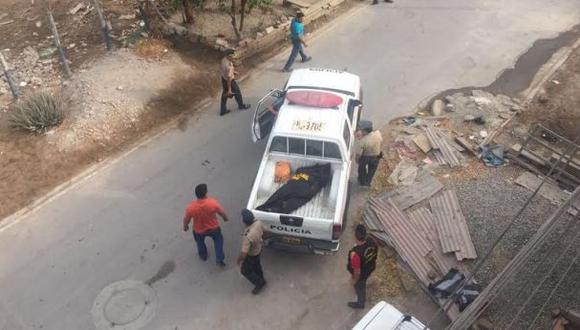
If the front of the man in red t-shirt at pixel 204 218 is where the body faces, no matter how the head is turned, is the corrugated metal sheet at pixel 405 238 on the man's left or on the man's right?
on the man's right

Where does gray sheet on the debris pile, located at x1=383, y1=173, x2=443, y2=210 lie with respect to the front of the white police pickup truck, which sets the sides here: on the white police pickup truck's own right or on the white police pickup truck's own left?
on the white police pickup truck's own right

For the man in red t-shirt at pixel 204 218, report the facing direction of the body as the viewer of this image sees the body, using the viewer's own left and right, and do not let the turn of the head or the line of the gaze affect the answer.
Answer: facing away from the viewer

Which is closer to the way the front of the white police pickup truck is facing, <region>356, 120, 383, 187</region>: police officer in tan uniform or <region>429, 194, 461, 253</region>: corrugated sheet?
the police officer in tan uniform

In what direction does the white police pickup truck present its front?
away from the camera

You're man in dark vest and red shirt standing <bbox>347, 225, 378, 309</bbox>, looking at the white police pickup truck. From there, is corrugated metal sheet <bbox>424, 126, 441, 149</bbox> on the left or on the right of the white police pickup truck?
right
